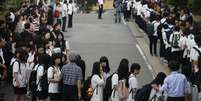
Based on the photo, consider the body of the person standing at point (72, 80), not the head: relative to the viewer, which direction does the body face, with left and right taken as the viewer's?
facing away from the viewer

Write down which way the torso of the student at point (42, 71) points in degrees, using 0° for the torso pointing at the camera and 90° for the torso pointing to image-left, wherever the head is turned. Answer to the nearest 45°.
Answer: approximately 225°

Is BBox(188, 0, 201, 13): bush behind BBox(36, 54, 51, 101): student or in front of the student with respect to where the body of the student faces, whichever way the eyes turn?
in front

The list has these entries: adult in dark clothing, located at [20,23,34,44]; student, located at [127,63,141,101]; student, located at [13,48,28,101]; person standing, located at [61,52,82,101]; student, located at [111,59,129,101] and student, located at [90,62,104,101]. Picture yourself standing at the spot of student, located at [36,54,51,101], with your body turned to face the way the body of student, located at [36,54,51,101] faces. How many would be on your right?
4
